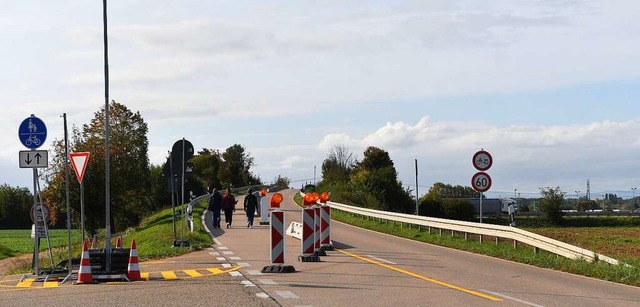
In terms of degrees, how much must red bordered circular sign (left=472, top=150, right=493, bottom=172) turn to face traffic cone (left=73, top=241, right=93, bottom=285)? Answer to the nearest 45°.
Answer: approximately 45° to its right

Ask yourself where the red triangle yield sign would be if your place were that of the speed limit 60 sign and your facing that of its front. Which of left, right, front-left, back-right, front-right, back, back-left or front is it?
front-right

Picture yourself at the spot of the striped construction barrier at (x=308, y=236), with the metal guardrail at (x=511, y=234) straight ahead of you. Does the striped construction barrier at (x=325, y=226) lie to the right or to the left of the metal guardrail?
left

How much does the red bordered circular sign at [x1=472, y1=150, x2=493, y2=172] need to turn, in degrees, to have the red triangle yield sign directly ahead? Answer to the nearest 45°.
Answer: approximately 45° to its right

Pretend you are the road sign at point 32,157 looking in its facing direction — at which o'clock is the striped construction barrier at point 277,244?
The striped construction barrier is roughly at 10 o'clock from the road sign.

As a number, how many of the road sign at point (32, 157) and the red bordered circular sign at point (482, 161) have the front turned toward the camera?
2

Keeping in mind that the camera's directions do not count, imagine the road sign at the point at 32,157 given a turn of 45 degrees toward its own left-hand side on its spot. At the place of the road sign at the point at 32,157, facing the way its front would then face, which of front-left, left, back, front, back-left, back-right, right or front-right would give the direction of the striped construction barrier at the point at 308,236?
front-left

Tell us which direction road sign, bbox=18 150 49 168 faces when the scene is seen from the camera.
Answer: facing the viewer

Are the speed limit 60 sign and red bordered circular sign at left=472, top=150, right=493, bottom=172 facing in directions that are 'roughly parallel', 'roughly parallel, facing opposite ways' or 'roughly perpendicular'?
roughly parallel

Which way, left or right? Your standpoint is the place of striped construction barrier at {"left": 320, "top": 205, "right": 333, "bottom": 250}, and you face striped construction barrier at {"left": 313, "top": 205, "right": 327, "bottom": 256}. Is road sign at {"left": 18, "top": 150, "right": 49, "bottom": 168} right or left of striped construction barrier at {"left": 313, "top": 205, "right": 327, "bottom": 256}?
right

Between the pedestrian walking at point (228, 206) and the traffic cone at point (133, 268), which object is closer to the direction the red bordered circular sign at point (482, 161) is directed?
the traffic cone

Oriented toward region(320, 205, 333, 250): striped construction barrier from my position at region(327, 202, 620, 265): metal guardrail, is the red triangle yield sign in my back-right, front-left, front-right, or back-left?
front-left

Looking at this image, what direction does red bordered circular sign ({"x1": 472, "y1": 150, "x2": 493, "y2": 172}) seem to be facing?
toward the camera
